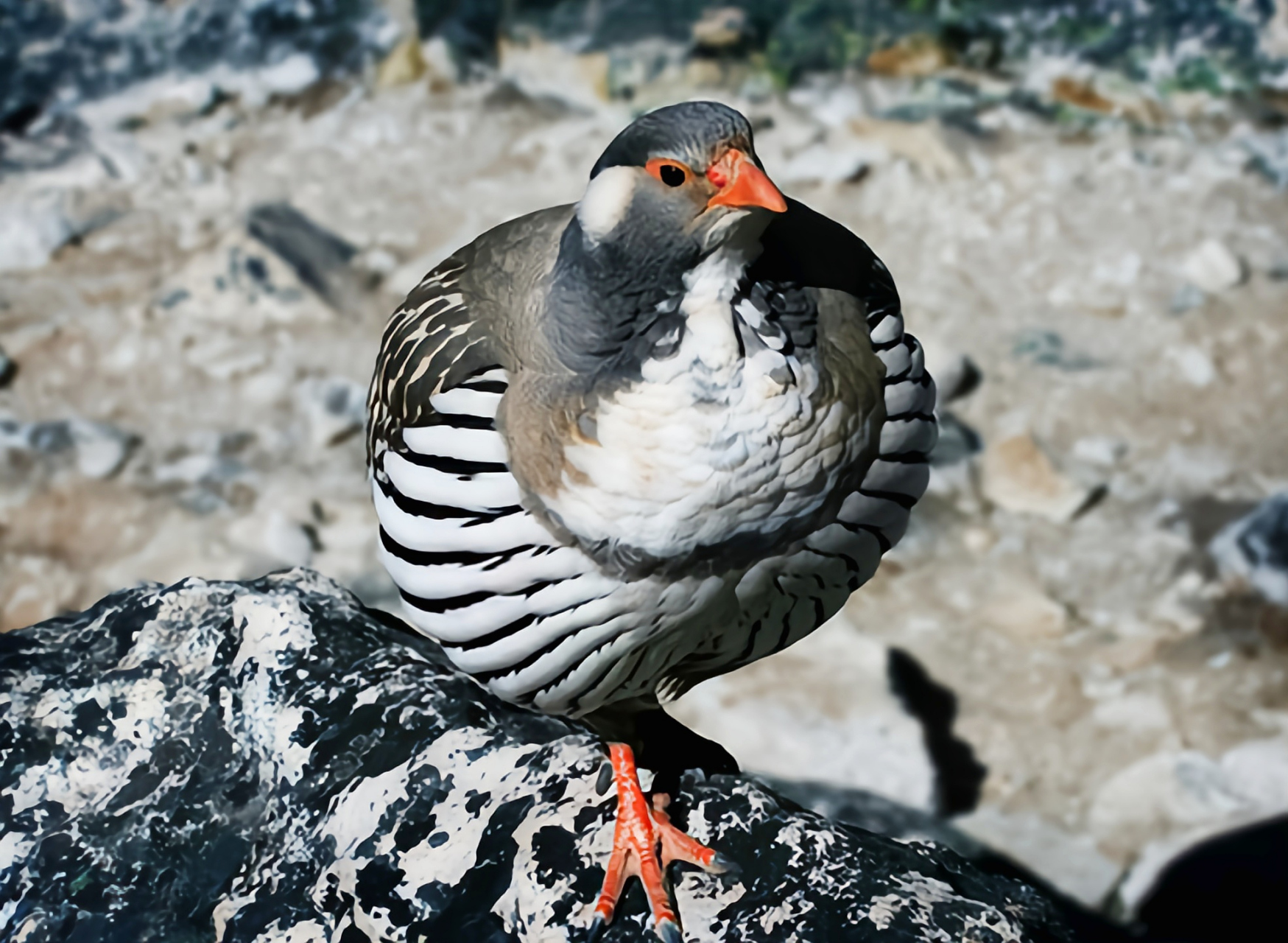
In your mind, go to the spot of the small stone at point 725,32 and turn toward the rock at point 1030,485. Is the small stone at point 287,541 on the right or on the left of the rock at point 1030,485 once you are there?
right

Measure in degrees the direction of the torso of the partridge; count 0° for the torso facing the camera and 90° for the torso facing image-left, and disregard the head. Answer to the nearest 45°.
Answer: approximately 0°

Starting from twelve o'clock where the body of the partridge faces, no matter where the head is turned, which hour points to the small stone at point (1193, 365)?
The small stone is roughly at 7 o'clock from the partridge.

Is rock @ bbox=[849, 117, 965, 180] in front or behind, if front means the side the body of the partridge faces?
behind

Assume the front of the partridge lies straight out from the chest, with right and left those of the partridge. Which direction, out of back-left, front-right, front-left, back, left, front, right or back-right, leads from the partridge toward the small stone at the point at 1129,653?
back-left

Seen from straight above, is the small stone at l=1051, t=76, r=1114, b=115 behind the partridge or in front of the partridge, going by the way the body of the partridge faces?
behind

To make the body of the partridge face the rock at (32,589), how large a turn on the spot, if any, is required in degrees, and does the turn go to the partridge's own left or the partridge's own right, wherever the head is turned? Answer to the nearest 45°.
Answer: approximately 135° to the partridge's own right

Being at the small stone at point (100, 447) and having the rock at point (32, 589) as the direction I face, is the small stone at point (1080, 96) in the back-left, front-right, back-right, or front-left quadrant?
back-left

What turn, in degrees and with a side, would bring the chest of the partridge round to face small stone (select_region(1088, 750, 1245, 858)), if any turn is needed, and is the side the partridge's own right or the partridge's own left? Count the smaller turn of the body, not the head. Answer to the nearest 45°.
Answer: approximately 135° to the partridge's own left

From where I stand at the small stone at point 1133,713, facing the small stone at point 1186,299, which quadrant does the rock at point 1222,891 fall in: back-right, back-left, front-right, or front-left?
back-right

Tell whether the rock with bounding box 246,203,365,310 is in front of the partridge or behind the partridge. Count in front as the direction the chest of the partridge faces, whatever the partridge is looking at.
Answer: behind

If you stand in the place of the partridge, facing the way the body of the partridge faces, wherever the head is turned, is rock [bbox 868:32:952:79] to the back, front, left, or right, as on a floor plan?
back
